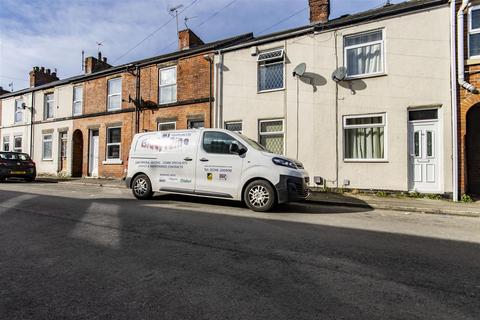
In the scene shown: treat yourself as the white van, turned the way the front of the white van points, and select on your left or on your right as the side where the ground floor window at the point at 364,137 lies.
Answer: on your left

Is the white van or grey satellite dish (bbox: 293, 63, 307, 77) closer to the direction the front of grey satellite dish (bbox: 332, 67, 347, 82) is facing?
the white van

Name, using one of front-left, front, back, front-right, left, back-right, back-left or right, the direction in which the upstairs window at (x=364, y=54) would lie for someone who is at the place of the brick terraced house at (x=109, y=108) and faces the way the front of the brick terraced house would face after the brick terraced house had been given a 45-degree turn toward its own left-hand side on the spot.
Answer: front-left

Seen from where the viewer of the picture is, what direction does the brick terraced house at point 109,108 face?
facing the viewer and to the left of the viewer

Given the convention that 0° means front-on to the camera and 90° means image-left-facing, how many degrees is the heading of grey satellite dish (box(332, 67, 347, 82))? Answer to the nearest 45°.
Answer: approximately 45°

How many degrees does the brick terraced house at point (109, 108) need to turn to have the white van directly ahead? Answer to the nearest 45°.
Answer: approximately 45° to its left

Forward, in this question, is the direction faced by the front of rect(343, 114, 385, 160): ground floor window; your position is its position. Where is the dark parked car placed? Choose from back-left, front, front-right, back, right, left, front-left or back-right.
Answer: right

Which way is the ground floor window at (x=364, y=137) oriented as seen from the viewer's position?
toward the camera

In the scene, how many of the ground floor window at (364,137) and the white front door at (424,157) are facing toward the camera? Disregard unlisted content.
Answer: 2

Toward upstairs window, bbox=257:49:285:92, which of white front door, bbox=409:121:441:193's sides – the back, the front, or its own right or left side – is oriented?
right

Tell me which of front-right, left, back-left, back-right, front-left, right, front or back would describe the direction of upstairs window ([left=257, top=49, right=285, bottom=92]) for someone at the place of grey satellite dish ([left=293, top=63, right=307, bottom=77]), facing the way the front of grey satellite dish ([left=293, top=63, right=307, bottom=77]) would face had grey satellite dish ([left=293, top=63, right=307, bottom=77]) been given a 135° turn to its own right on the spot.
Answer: front-left

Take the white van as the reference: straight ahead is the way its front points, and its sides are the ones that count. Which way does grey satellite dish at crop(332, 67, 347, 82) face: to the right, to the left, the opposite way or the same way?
to the right

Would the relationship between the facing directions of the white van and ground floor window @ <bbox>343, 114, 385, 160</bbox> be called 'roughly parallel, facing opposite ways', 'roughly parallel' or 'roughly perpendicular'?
roughly perpendicular

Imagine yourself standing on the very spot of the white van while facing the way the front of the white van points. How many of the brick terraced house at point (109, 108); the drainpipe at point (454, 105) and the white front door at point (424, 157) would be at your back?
1
